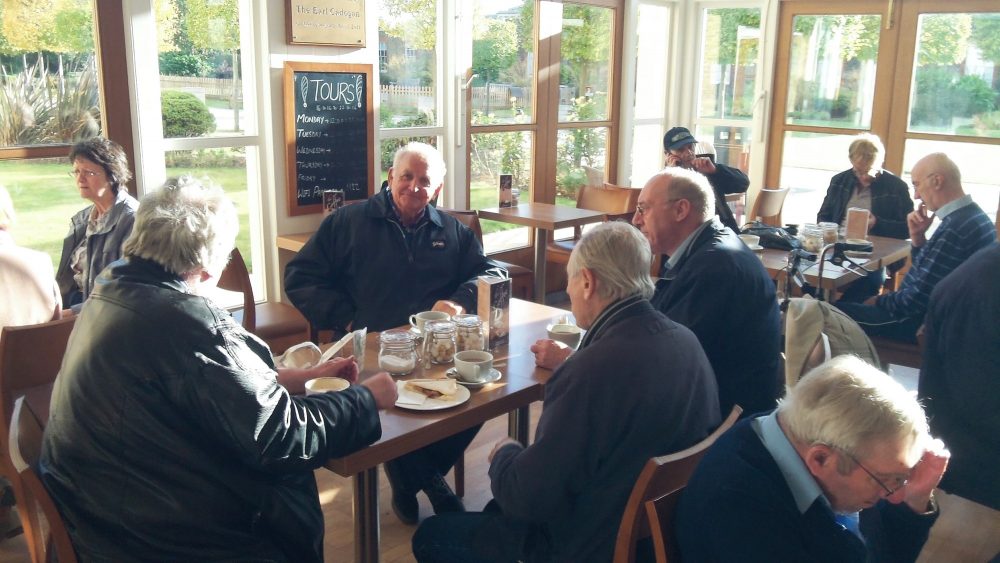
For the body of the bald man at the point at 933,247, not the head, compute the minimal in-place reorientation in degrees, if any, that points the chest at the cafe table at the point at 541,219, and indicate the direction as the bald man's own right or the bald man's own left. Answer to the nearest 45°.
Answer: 0° — they already face it

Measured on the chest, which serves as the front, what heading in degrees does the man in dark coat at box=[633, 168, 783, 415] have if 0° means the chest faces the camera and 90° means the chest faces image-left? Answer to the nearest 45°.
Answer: approximately 90°

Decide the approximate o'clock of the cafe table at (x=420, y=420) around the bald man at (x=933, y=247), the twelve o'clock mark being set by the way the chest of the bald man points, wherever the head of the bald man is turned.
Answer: The cafe table is roughly at 10 o'clock from the bald man.

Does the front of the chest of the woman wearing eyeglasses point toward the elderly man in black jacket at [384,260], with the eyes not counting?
no

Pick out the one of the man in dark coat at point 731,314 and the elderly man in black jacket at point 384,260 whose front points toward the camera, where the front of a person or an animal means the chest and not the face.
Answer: the elderly man in black jacket

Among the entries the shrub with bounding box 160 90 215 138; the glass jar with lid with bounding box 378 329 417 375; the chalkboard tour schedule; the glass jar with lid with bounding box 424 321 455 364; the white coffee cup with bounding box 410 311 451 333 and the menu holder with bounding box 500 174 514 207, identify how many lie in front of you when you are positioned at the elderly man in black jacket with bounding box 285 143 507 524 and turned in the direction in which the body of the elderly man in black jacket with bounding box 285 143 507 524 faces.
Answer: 3

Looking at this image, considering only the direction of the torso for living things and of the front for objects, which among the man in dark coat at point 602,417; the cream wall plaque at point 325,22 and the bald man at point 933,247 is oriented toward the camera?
the cream wall plaque

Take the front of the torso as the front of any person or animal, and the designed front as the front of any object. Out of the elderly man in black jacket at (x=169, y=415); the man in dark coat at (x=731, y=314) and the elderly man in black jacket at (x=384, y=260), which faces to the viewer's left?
the man in dark coat

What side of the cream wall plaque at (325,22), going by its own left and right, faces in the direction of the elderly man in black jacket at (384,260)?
front

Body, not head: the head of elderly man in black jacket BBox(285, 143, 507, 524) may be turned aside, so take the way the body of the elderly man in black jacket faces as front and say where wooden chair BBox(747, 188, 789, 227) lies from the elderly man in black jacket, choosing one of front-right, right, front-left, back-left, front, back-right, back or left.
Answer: back-left

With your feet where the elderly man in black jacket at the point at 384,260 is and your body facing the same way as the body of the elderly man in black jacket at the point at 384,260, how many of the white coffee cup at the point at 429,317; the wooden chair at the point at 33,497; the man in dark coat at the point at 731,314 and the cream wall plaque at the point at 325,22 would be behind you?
1

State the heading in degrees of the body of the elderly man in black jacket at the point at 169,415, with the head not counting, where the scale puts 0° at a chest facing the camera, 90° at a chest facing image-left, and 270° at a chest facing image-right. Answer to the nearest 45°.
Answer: approximately 225°

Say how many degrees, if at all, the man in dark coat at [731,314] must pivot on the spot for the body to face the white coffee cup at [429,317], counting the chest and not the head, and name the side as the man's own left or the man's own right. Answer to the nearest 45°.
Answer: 0° — they already face it

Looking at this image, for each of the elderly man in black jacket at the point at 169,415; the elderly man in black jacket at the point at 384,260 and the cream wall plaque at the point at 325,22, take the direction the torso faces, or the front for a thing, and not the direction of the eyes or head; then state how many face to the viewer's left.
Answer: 0

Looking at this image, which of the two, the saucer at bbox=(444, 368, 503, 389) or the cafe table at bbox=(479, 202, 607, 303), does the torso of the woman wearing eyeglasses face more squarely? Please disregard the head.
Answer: the saucer

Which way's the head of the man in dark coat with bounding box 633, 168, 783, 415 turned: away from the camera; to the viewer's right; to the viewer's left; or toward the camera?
to the viewer's left

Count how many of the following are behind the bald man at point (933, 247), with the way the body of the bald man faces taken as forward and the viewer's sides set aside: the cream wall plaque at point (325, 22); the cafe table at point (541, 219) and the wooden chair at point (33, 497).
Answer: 0

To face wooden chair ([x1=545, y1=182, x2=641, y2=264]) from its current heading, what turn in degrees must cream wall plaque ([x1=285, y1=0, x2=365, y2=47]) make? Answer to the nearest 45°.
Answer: approximately 90° to its left

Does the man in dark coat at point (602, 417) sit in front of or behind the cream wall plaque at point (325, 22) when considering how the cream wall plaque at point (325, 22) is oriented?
in front

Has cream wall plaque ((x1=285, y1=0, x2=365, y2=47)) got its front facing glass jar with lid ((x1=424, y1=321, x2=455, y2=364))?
yes
